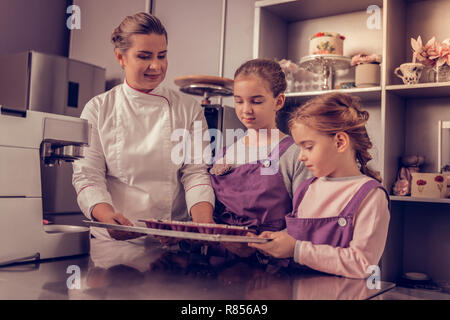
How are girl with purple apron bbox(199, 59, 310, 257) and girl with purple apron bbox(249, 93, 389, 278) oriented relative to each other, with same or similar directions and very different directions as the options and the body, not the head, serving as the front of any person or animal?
same or similar directions

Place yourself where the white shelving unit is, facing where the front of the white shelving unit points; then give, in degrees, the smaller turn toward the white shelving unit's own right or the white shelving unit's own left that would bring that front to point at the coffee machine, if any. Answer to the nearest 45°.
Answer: approximately 45° to the white shelving unit's own right

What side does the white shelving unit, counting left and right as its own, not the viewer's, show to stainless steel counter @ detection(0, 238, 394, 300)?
front

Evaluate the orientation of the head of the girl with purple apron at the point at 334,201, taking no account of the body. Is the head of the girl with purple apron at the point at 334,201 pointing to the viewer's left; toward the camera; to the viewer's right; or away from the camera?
to the viewer's left

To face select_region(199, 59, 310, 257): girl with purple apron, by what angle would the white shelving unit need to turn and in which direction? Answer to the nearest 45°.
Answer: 0° — it already faces them

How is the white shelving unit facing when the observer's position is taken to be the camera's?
facing the viewer

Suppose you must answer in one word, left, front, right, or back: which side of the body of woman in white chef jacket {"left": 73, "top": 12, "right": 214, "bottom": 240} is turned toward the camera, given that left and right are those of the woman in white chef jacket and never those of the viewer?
front

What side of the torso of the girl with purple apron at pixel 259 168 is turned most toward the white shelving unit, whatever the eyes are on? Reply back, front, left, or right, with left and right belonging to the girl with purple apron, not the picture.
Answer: back
